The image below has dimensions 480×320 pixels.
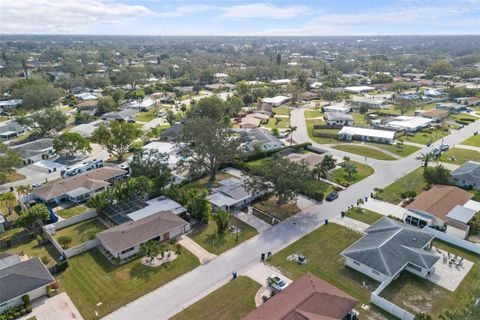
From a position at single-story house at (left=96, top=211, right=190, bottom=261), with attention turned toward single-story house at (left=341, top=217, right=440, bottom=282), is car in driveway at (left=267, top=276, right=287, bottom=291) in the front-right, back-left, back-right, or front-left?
front-right

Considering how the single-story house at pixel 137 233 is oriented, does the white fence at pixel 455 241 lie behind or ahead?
ahead

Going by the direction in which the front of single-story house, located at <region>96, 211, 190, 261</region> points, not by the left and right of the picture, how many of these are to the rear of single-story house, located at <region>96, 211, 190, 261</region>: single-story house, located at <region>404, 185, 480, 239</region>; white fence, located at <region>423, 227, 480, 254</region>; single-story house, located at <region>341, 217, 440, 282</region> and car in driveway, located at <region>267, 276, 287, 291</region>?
0

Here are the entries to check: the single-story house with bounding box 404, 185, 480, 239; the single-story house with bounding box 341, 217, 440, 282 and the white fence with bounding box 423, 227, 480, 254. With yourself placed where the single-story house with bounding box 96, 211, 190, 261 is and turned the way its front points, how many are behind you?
0

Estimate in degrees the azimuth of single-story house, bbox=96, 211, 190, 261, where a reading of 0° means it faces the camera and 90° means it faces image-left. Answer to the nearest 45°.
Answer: approximately 315°

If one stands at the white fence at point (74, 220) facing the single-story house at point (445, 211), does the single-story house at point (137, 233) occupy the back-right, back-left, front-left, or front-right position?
front-right

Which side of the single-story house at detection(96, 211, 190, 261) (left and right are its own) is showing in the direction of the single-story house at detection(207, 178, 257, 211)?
left

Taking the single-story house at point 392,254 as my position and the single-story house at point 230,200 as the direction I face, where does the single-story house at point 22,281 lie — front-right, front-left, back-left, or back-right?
front-left

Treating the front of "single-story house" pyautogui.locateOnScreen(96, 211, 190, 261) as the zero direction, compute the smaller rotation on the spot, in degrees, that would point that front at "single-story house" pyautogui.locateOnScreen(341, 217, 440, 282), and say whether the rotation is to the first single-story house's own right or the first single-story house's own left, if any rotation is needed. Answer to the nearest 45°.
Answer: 0° — it already faces it

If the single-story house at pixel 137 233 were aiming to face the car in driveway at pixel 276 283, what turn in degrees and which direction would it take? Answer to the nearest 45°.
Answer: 0° — it already faces it

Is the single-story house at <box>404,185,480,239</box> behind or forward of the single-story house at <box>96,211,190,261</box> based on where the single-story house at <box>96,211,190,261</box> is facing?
forward

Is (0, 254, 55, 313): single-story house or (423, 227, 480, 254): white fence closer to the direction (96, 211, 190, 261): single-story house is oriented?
the white fence

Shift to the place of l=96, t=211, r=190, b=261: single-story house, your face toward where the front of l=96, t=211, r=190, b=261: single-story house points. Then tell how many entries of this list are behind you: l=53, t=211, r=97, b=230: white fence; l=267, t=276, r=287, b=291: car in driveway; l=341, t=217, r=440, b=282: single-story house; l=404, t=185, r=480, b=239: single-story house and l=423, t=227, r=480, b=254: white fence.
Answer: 1

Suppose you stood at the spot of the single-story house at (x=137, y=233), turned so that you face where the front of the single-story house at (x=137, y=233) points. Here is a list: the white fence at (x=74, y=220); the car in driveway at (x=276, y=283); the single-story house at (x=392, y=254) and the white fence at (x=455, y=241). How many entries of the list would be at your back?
1

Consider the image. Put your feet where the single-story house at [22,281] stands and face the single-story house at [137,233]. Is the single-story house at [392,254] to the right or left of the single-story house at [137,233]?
right

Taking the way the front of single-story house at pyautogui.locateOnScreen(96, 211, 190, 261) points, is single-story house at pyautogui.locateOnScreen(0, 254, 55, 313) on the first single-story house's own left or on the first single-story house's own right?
on the first single-story house's own right

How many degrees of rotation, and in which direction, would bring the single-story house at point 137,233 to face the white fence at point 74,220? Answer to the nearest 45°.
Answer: approximately 180°
